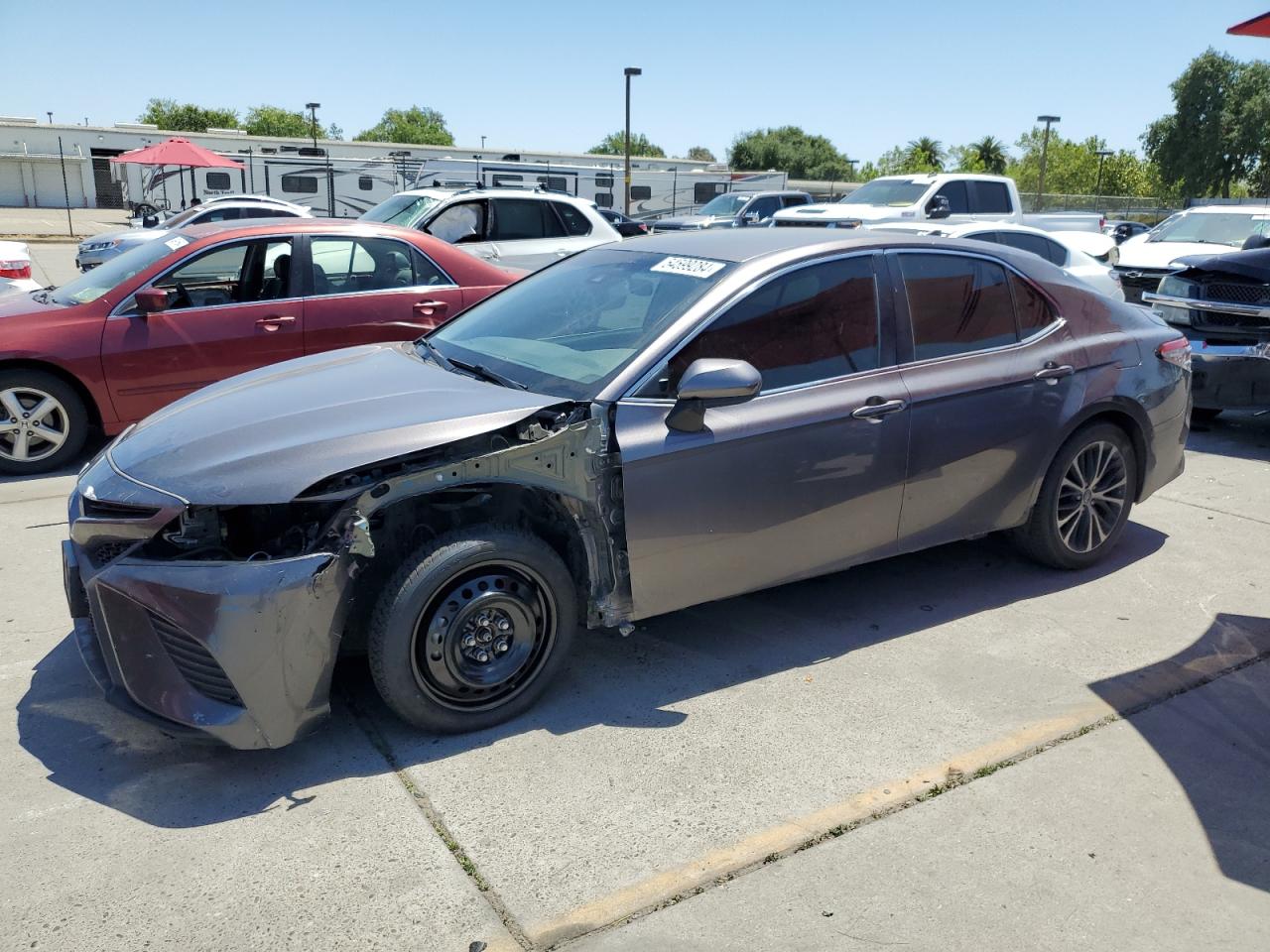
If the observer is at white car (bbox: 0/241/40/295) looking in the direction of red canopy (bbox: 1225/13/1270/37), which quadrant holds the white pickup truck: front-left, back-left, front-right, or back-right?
front-left

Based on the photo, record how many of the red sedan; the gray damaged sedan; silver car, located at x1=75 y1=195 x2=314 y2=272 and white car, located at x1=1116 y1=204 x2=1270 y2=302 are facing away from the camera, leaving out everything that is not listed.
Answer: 0

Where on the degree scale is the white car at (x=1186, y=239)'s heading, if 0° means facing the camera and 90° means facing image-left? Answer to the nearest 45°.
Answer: approximately 45°

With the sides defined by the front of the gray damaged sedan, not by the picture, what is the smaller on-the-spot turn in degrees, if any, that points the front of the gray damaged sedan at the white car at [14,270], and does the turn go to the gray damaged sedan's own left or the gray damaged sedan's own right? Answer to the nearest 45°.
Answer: approximately 90° to the gray damaged sedan's own right

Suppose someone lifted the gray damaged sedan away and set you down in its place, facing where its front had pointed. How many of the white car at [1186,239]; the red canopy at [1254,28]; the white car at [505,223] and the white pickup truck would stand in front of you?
0

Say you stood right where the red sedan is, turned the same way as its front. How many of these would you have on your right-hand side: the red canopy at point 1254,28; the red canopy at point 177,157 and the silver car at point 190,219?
2

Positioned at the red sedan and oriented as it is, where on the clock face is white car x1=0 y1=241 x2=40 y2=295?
The white car is roughly at 2 o'clock from the red sedan.

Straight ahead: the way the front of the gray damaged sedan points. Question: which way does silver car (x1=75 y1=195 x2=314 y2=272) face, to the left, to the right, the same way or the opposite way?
the same way

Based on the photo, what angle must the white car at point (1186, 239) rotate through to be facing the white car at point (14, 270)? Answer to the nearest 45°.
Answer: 0° — it already faces it

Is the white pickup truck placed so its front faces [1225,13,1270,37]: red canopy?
no

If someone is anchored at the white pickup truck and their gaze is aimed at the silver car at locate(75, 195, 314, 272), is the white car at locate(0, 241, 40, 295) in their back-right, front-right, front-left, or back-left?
front-left

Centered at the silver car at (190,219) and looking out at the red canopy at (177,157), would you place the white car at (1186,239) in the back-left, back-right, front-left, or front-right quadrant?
back-right

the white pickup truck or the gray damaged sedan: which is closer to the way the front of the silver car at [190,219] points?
the gray damaged sedan

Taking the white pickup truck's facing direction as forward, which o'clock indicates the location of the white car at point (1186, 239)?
The white car is roughly at 8 o'clock from the white pickup truck.

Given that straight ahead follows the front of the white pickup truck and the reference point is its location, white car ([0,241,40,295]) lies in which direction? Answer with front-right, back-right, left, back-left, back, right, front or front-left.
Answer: front

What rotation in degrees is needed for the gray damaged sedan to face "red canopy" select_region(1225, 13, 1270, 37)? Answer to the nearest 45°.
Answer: approximately 180°

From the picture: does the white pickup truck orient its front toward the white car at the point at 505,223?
yes

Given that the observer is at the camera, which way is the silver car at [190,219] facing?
facing the viewer and to the left of the viewer

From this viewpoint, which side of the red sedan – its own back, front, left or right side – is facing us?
left

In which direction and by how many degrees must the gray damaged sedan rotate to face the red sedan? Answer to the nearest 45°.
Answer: approximately 90° to its right
